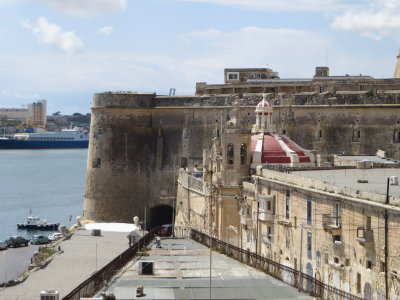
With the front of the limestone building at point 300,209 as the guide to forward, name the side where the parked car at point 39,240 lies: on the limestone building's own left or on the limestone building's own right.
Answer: on the limestone building's own right

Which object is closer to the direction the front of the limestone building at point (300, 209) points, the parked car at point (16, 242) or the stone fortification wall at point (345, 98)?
the parked car

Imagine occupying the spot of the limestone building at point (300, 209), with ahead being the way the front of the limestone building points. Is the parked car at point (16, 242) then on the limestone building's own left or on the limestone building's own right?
on the limestone building's own right

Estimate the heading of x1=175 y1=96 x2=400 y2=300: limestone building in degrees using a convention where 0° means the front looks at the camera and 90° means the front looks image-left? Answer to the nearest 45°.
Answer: approximately 45°

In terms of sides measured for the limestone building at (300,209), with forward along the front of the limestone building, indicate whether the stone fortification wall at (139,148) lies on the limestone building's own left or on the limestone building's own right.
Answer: on the limestone building's own right

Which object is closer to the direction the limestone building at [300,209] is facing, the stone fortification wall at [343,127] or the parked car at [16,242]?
the parked car

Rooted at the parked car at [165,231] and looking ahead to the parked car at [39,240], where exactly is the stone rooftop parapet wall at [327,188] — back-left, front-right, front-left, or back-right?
back-left

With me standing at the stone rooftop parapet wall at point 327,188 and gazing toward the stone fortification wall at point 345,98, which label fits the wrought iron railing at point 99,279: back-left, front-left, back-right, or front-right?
back-left

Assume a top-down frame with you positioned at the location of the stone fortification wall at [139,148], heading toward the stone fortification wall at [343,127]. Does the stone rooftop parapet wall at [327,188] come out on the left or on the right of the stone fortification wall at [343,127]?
right
